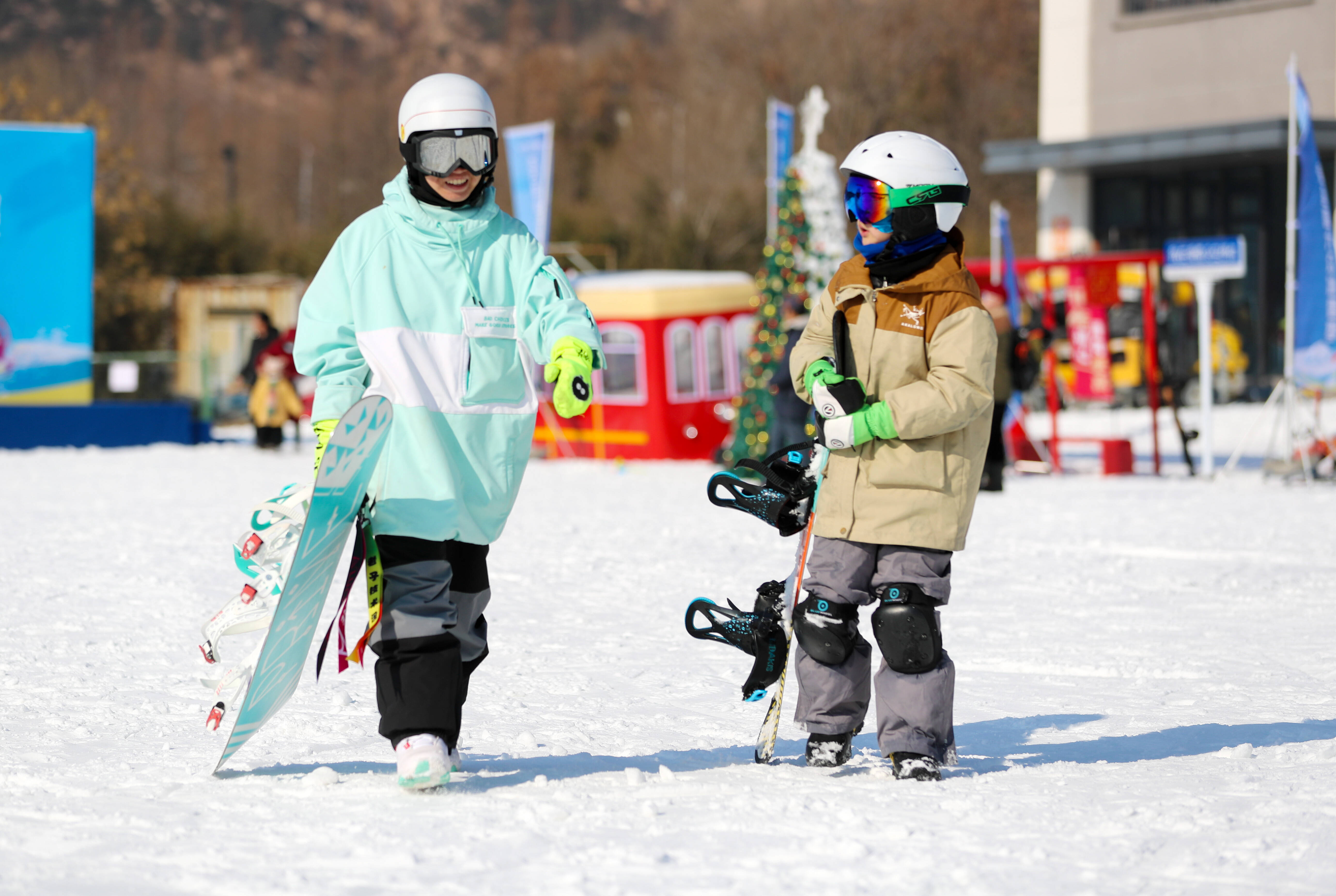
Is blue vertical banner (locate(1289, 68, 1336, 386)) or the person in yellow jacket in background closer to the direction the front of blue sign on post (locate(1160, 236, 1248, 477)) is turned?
the blue vertical banner

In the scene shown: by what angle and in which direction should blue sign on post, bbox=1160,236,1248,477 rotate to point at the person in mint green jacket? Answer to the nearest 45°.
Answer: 0° — it already faces them

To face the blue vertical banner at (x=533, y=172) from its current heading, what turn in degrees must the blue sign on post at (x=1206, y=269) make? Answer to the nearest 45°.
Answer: approximately 90° to its right

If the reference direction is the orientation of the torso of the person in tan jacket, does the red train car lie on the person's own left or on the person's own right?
on the person's own right

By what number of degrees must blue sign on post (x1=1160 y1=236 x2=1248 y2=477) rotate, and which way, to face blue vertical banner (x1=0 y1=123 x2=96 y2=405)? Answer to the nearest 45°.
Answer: approximately 90° to its right

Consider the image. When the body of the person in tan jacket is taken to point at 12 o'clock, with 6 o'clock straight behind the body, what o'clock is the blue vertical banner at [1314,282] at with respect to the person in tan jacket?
The blue vertical banner is roughly at 5 o'clock from the person in tan jacket.

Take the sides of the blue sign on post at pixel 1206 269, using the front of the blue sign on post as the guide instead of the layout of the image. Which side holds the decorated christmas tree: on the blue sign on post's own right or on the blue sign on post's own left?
on the blue sign on post's own right

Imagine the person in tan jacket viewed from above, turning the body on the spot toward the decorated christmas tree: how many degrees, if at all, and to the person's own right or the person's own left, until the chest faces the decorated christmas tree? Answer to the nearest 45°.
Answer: approximately 135° to the person's own right

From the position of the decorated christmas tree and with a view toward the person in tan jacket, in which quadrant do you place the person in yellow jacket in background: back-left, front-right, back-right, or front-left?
back-right

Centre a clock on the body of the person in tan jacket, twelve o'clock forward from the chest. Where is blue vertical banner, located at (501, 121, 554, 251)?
The blue vertical banner is roughly at 4 o'clock from the person in tan jacket.

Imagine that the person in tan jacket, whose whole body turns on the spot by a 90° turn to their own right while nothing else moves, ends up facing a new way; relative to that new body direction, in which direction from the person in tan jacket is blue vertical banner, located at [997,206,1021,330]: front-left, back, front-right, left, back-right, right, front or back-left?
front-right

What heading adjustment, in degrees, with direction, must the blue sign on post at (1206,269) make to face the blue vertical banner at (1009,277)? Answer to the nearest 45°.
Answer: approximately 135° to its right
